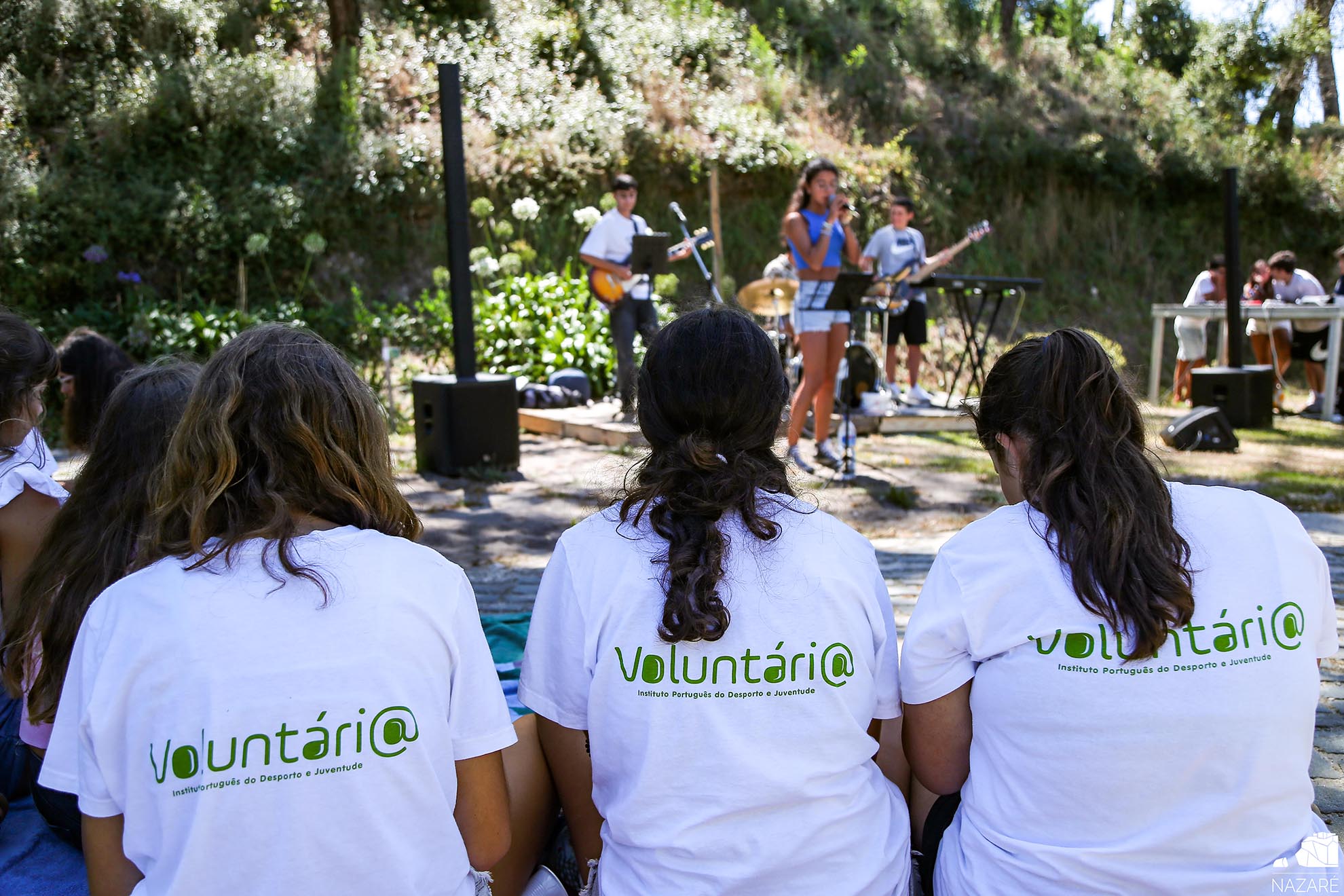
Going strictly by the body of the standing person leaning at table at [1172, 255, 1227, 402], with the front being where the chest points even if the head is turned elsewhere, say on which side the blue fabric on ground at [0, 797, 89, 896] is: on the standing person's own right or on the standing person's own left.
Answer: on the standing person's own right

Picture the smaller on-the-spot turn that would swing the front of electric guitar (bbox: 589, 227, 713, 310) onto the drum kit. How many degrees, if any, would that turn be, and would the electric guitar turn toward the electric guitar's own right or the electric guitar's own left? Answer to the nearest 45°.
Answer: approximately 90° to the electric guitar's own left

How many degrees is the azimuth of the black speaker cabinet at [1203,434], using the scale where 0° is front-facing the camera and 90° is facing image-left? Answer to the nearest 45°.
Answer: approximately 90°

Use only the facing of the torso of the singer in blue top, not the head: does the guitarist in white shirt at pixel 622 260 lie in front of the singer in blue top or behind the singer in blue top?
behind

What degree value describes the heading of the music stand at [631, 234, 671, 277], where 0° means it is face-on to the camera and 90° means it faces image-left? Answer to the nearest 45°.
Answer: approximately 180°

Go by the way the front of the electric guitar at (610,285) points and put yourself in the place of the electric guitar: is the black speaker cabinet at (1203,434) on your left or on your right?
on your left

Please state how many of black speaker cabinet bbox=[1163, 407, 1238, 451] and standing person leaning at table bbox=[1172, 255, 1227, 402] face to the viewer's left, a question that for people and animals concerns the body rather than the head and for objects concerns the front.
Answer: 1

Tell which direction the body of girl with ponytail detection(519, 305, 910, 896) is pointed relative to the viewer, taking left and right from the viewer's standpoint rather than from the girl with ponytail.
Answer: facing away from the viewer

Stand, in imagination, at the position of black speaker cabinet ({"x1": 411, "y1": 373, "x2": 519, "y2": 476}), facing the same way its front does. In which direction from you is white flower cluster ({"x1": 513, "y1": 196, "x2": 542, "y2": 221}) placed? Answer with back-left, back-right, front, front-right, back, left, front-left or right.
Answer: back-left
